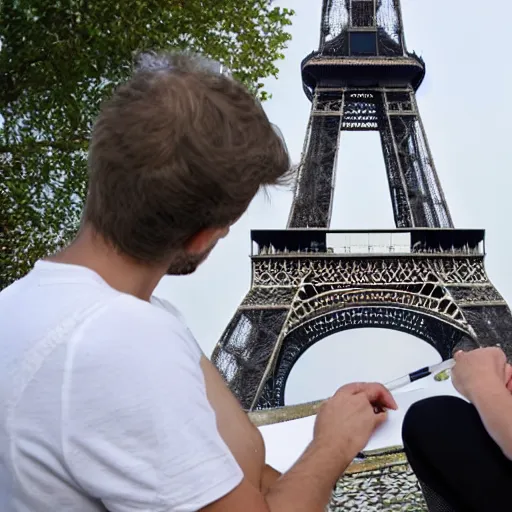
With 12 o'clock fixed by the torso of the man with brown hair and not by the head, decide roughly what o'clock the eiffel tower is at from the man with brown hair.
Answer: The eiffel tower is roughly at 11 o'clock from the man with brown hair.

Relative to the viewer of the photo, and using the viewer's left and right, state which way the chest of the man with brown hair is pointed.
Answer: facing away from the viewer and to the right of the viewer

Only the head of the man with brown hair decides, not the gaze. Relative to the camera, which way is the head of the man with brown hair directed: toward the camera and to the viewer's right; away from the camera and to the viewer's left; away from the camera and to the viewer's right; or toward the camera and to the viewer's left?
away from the camera and to the viewer's right

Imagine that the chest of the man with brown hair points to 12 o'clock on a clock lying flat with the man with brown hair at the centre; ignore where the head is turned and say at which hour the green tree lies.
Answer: The green tree is roughly at 10 o'clock from the man with brown hair.
